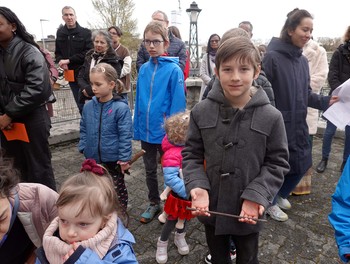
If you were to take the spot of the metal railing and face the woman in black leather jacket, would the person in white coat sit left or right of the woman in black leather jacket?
left

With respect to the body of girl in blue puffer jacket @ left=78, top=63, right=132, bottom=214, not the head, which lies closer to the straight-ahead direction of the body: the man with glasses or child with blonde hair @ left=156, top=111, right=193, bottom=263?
the child with blonde hair

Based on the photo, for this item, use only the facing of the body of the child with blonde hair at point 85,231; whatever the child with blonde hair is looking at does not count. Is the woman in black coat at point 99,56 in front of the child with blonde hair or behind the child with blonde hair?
behind

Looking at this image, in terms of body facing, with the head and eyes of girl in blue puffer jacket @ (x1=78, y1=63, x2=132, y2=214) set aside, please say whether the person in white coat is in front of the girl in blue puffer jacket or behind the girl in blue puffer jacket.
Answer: behind

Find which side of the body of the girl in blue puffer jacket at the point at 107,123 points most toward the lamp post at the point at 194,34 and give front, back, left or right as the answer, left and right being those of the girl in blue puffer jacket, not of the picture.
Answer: back

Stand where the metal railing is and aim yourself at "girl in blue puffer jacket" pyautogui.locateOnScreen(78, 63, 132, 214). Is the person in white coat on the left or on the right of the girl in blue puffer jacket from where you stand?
left

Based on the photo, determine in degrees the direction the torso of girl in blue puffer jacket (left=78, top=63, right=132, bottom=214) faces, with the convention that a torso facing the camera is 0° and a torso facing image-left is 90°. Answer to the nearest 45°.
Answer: approximately 45°
